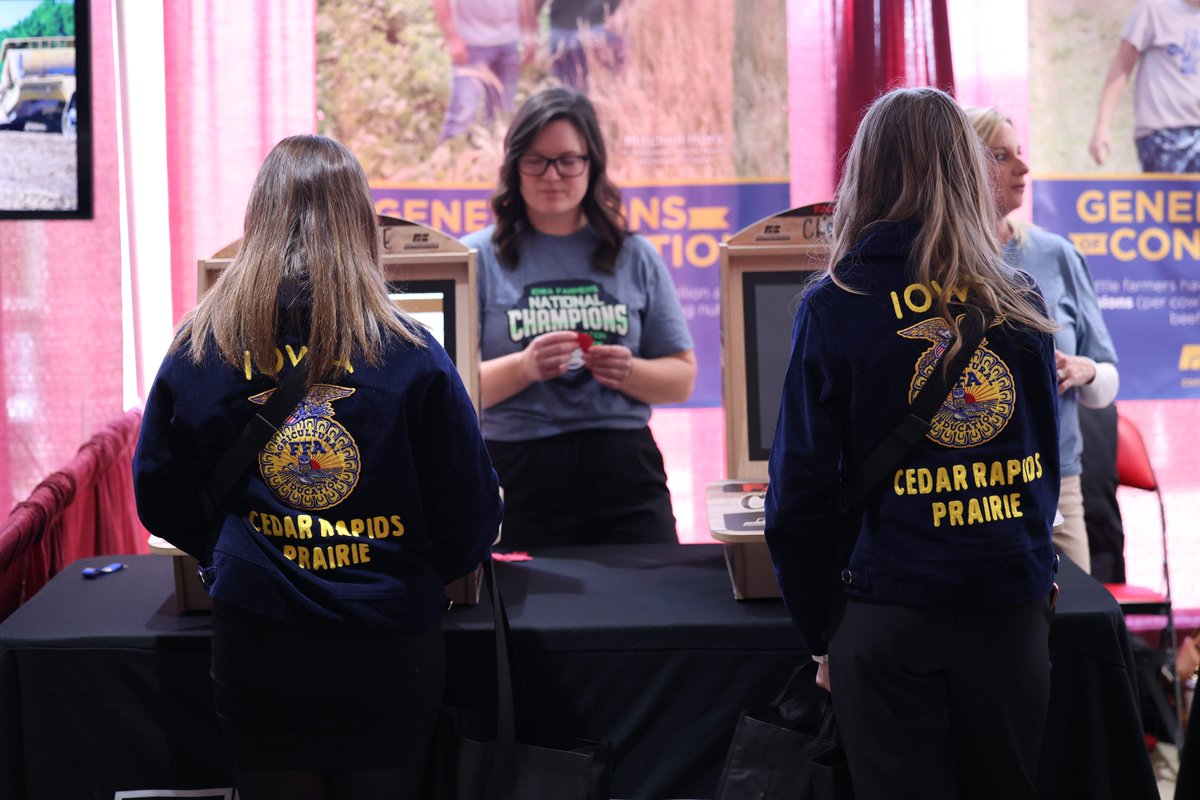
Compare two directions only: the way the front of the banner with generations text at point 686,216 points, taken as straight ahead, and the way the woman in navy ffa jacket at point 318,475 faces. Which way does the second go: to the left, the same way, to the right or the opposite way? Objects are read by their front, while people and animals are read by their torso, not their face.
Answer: the opposite way

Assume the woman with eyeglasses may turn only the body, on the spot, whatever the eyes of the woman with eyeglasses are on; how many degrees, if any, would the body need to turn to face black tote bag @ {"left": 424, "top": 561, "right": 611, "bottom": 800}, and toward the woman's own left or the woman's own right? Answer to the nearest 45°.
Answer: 0° — they already face it

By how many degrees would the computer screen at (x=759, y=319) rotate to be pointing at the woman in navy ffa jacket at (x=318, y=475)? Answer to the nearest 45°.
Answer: approximately 45° to its right

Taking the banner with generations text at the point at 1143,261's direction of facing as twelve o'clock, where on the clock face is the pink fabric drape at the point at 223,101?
The pink fabric drape is roughly at 2 o'clock from the banner with generations text.

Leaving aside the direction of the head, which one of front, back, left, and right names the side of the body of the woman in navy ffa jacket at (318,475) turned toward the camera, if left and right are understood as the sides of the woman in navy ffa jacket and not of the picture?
back

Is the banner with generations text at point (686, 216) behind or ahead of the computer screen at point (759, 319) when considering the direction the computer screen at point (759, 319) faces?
behind

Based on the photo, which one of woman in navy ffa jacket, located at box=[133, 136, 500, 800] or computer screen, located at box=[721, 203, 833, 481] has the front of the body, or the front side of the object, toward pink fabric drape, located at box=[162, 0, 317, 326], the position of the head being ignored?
the woman in navy ffa jacket

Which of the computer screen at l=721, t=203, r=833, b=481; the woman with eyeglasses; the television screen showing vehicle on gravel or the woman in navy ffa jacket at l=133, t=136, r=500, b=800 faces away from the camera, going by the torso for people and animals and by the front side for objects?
the woman in navy ffa jacket

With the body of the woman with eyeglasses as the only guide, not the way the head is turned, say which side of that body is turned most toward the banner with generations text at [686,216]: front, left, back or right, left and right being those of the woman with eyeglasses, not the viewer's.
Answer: back

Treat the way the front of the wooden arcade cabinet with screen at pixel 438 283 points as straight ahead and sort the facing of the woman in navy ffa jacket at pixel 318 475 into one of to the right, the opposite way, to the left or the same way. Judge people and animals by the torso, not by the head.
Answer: the opposite way

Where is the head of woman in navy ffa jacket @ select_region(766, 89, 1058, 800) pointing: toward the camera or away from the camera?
away from the camera

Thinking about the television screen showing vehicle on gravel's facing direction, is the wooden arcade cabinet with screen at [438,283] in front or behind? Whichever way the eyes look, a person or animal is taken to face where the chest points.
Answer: in front

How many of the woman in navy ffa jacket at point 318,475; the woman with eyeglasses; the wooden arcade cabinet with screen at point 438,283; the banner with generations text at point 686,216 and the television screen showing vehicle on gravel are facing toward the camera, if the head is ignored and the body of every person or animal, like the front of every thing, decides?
4

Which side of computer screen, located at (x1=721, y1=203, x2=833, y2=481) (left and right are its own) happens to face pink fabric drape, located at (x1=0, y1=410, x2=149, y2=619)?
right

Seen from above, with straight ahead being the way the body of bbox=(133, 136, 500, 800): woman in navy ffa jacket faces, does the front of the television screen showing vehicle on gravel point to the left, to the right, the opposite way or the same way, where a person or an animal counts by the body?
the opposite way
